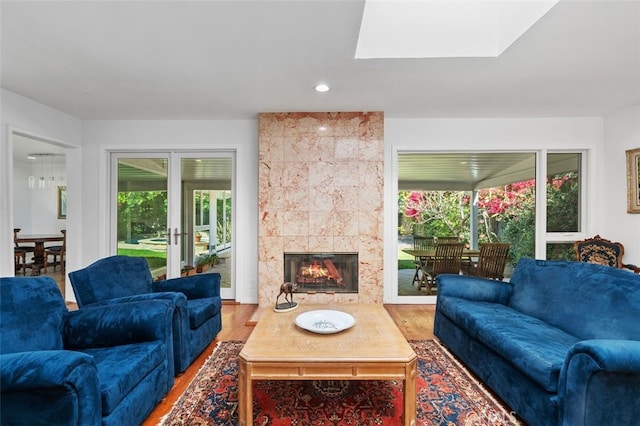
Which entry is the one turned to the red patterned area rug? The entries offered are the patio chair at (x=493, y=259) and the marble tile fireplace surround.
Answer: the marble tile fireplace surround

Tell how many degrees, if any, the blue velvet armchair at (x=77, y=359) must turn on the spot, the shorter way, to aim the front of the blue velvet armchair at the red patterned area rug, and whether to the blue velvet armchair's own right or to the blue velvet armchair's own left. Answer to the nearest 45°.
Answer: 0° — it already faces it

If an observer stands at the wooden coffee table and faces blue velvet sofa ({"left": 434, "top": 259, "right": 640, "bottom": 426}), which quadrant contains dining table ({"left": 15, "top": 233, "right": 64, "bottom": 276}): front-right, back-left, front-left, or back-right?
back-left

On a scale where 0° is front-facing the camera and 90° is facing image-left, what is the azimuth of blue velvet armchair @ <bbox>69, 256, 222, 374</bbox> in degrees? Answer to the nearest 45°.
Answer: approximately 315°

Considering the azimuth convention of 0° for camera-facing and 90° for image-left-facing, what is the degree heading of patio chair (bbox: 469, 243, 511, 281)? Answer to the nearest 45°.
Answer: approximately 135°

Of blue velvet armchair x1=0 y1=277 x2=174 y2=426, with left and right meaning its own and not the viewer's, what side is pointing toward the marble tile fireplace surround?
left

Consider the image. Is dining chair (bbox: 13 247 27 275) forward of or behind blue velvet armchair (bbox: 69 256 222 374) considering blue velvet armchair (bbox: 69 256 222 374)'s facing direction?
behind

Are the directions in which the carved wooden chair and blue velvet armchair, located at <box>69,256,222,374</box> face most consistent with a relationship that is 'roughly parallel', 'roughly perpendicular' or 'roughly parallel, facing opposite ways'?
roughly perpendicular

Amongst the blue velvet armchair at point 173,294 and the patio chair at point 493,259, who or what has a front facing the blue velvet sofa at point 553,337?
the blue velvet armchair

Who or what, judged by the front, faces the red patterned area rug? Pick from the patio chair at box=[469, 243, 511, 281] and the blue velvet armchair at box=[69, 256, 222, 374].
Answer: the blue velvet armchair

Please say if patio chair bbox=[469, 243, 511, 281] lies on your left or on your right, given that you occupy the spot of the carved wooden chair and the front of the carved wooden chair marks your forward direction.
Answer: on your right

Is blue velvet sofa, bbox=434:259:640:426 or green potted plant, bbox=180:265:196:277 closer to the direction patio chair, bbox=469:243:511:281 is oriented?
the green potted plant

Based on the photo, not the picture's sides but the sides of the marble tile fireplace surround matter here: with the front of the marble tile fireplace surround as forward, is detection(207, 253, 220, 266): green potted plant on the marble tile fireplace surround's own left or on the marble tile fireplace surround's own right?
on the marble tile fireplace surround's own right

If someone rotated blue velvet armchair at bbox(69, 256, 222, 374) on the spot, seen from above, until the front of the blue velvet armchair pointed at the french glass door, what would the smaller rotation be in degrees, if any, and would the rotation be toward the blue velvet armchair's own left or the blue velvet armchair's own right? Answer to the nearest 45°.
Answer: approximately 135° to the blue velvet armchair's own left

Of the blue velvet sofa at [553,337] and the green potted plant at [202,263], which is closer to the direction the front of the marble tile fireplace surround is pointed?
the blue velvet sofa

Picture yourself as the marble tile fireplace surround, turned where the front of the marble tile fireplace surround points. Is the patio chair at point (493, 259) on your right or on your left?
on your left
